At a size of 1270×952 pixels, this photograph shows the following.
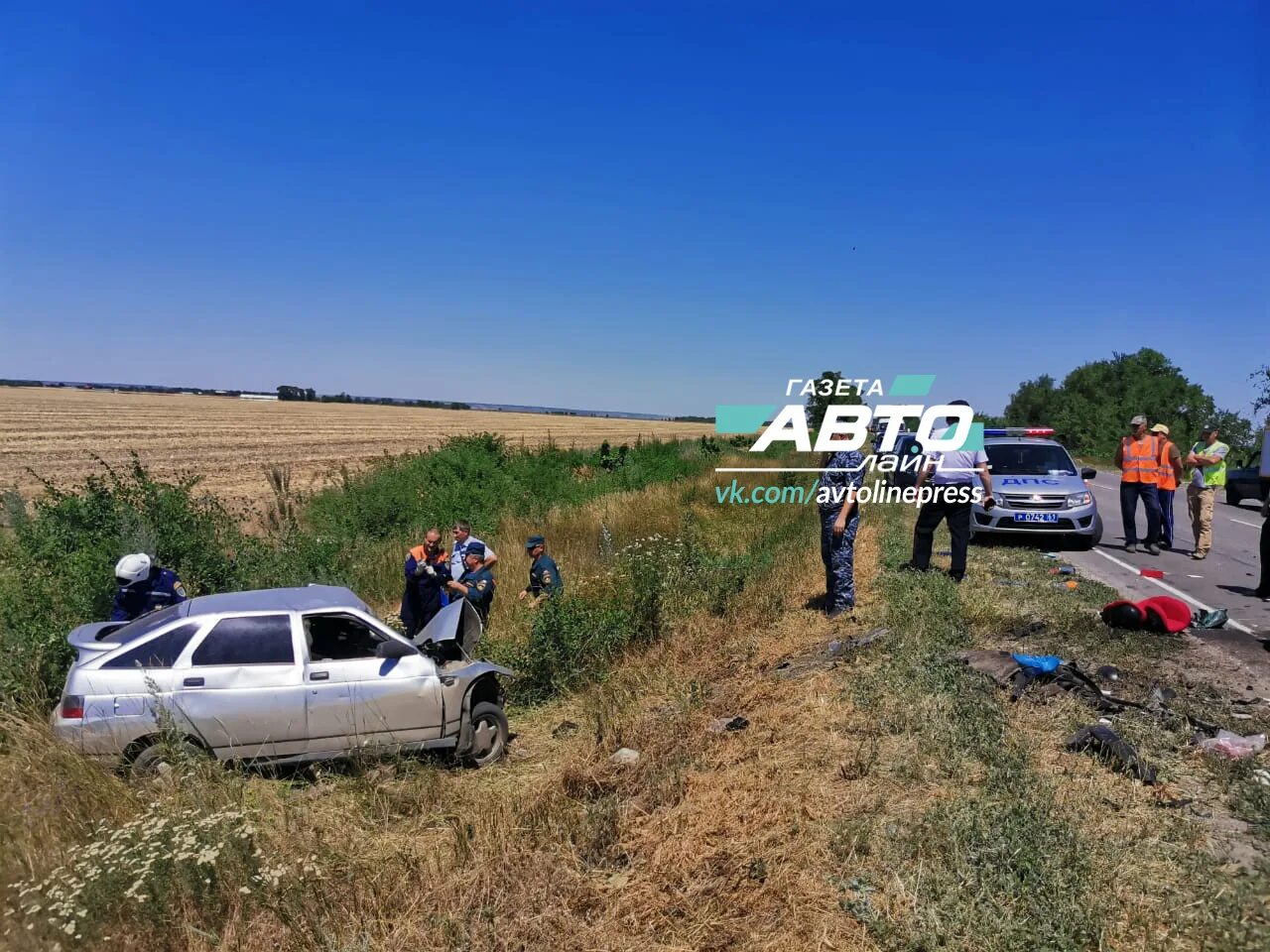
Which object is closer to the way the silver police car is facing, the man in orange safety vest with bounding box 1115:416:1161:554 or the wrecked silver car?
the wrecked silver car

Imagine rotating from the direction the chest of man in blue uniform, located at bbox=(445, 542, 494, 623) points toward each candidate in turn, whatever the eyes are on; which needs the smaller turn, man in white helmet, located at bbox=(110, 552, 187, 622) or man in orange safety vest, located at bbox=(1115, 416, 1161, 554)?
the man in white helmet

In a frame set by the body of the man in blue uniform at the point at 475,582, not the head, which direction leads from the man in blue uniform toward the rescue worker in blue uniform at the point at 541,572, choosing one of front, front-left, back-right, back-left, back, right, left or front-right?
back

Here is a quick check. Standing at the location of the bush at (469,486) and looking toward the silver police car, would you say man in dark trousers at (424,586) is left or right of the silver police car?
right

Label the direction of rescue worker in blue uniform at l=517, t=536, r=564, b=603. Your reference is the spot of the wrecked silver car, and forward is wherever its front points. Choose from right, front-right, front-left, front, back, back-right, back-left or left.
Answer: front-left

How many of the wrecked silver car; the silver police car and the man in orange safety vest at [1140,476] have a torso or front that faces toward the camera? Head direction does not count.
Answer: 2

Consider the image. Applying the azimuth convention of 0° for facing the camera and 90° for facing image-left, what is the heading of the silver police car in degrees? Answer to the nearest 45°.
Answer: approximately 0°

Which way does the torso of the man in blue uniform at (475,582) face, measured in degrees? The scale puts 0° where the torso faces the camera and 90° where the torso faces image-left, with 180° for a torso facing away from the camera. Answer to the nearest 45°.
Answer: approximately 90°

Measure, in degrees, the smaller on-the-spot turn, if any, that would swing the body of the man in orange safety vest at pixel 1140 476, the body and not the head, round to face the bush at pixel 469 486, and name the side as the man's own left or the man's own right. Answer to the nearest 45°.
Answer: approximately 90° to the man's own right

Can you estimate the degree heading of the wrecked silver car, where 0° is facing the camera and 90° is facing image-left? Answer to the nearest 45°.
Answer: approximately 270°

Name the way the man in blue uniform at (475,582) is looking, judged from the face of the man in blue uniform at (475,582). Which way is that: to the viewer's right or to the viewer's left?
to the viewer's left

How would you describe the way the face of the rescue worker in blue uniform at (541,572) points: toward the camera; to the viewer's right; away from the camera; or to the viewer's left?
to the viewer's left
